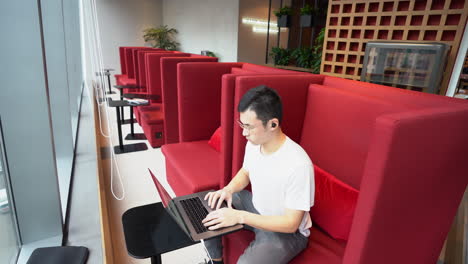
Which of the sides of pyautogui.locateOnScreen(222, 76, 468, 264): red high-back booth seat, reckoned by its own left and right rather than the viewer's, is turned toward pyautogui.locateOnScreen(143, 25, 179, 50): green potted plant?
right

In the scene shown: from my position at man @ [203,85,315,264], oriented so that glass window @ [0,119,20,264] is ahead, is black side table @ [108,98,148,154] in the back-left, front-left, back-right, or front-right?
front-right

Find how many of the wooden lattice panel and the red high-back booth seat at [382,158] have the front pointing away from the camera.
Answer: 0

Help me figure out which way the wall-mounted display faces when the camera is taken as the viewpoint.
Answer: facing the viewer and to the left of the viewer

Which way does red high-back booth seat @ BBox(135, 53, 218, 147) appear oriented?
to the viewer's left

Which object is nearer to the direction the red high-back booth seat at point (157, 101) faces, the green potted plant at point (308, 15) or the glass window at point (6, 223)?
the glass window

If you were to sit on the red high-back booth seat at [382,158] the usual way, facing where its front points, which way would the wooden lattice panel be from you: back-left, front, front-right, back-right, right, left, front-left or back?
back-right

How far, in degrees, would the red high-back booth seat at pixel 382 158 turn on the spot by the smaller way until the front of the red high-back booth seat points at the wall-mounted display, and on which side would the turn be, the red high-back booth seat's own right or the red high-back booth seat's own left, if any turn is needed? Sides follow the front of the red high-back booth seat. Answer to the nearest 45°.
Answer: approximately 135° to the red high-back booth seat's own right

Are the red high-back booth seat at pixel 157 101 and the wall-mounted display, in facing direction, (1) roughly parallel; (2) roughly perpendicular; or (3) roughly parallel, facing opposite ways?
roughly parallel

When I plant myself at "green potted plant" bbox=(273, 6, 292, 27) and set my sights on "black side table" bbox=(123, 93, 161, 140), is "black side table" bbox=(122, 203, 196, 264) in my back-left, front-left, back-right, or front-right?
front-left

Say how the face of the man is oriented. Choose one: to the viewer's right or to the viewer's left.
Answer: to the viewer's left

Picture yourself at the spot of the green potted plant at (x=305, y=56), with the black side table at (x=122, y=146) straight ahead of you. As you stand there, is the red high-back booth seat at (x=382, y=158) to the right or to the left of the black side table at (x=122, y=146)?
left

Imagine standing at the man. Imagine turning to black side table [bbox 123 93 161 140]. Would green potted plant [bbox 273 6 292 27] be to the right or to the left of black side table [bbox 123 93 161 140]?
right
